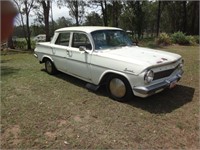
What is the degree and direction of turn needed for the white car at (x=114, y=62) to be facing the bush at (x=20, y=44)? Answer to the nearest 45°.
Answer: approximately 180°

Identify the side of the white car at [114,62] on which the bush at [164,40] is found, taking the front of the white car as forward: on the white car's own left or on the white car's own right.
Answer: on the white car's own left

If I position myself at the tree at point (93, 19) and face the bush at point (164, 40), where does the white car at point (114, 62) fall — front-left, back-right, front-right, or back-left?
front-right

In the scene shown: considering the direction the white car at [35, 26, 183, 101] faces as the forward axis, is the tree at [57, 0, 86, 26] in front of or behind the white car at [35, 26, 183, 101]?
behind

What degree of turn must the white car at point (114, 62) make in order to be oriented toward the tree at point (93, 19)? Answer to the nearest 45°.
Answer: approximately 135° to its left

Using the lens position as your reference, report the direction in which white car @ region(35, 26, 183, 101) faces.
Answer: facing the viewer and to the right of the viewer
